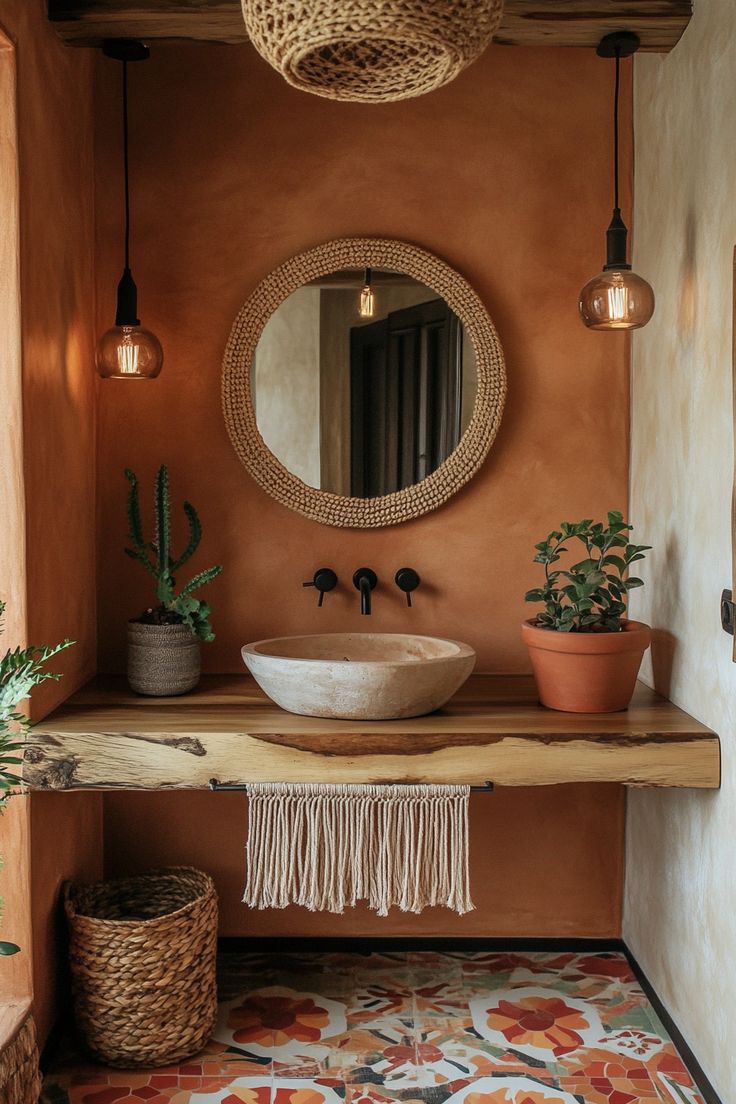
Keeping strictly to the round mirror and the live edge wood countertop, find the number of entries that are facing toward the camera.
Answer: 2

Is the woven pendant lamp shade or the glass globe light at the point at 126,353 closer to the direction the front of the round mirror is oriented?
the woven pendant lamp shade

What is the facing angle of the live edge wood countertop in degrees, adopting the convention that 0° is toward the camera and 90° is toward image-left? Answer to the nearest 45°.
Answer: approximately 0°
